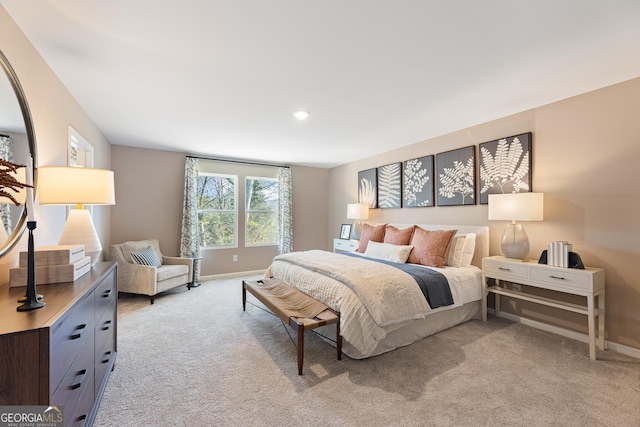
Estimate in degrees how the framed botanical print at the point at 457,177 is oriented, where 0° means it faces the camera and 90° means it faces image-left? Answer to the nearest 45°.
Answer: approximately 45°

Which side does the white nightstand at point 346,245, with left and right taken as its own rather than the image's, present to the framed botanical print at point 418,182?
left

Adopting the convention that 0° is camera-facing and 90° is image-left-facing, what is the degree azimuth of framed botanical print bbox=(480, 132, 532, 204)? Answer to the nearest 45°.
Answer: approximately 45°

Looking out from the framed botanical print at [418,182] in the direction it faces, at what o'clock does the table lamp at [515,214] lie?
The table lamp is roughly at 9 o'clock from the framed botanical print.

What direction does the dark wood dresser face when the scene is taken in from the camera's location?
facing to the right of the viewer

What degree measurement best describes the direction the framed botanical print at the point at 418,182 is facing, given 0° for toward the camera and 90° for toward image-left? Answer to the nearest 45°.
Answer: approximately 45°

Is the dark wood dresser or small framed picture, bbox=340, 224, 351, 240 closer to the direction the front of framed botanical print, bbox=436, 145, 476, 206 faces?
the dark wood dresser

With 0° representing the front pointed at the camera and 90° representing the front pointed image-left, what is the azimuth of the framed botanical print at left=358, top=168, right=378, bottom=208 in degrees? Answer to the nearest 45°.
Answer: approximately 45°

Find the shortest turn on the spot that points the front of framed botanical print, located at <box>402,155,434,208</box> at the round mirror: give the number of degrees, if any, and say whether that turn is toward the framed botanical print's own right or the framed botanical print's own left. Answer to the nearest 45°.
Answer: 0° — it already faces it
